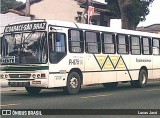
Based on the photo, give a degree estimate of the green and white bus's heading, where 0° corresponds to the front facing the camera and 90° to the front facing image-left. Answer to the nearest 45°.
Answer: approximately 45°

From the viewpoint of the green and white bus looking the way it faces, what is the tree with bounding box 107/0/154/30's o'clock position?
The tree is roughly at 5 o'clock from the green and white bus.

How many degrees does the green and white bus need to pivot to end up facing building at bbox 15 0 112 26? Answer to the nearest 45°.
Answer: approximately 135° to its right
